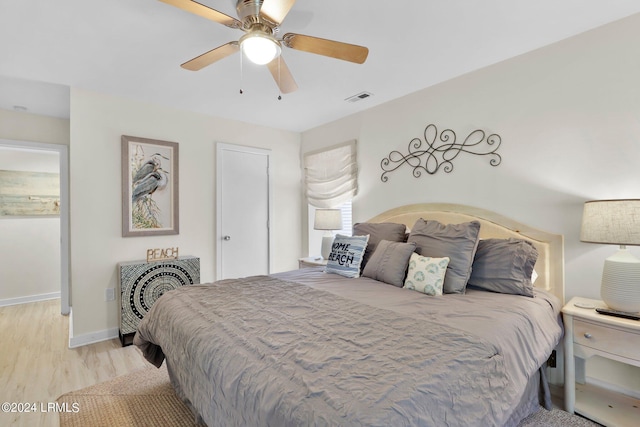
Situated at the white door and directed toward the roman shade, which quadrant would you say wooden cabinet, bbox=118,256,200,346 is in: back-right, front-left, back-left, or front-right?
back-right

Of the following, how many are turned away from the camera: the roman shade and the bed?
0

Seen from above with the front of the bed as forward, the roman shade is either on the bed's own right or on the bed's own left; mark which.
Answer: on the bed's own right

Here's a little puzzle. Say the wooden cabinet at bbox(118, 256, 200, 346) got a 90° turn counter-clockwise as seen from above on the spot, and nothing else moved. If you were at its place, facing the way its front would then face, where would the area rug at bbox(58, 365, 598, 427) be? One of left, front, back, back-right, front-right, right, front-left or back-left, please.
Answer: right

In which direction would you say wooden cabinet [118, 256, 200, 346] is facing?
toward the camera

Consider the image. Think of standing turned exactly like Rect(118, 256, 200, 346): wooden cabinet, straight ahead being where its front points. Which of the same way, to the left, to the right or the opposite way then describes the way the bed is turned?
to the right

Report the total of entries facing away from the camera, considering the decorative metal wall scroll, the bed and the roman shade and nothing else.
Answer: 0

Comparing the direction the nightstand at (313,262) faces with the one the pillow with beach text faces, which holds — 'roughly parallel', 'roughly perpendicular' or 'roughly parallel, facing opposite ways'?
roughly parallel

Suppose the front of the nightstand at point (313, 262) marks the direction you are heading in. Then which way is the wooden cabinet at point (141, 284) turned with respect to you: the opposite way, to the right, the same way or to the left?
to the left

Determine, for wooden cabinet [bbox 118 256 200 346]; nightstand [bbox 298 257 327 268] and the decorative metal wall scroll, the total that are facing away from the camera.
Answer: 0

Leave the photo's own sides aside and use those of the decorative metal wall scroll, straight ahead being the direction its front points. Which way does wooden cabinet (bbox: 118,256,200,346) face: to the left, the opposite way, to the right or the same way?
to the left

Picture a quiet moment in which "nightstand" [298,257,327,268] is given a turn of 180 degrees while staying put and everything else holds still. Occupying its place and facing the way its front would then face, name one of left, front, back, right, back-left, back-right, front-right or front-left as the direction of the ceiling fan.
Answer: back-right

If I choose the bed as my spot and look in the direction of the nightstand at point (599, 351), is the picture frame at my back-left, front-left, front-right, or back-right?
back-left

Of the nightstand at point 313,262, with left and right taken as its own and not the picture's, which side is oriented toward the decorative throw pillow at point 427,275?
left

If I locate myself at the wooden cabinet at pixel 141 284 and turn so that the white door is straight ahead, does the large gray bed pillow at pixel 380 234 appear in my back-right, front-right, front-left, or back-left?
front-right

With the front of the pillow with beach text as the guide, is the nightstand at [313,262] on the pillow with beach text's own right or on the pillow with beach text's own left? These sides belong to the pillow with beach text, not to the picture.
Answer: on the pillow with beach text's own right

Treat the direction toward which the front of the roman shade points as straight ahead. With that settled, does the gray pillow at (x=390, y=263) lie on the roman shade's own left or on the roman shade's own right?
on the roman shade's own left

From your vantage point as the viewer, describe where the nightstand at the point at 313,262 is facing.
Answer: facing the viewer and to the left of the viewer
